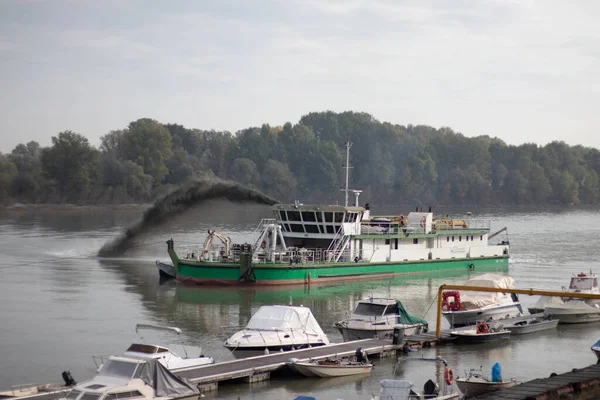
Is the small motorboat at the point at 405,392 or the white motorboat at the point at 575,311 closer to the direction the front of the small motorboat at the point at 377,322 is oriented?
the small motorboat

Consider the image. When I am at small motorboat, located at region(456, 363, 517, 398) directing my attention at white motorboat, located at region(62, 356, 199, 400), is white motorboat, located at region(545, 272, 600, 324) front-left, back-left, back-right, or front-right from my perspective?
back-right

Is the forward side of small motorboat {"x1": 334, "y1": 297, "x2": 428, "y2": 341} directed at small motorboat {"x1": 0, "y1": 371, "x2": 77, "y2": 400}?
yes

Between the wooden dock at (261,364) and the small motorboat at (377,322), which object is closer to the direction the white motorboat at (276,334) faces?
the wooden dock

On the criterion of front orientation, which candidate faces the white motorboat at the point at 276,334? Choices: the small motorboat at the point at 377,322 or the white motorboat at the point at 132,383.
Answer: the small motorboat

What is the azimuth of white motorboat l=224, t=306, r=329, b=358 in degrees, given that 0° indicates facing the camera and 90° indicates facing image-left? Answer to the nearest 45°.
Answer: approximately 45°

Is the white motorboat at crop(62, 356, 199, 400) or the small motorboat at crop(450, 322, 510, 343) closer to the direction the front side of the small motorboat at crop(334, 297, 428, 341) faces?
the white motorboat
